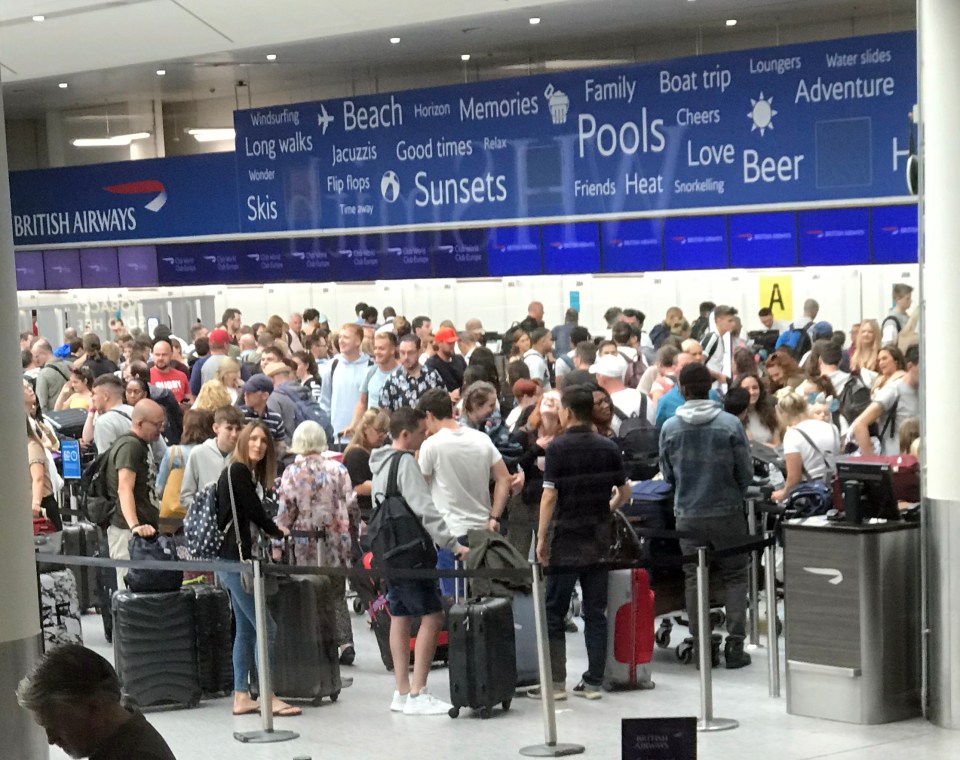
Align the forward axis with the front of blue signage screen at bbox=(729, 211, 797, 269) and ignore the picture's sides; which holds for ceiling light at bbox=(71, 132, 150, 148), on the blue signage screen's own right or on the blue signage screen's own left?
on the blue signage screen's own right

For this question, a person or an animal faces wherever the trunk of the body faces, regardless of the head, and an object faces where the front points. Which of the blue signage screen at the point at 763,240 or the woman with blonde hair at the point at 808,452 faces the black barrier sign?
the blue signage screen

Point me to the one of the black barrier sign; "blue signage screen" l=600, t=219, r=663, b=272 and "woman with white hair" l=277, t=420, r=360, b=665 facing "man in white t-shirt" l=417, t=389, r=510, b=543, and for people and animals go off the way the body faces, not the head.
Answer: the blue signage screen

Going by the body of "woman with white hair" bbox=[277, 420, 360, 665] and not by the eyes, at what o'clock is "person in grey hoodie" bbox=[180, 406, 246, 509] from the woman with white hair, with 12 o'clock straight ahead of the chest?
The person in grey hoodie is roughly at 10 o'clock from the woman with white hair.

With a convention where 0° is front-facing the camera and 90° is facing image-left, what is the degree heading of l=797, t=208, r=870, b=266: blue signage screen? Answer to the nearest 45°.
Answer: approximately 0°

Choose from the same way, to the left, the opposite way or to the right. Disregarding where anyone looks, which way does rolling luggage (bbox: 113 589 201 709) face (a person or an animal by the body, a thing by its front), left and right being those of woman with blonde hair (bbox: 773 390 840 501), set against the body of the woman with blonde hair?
the opposite way

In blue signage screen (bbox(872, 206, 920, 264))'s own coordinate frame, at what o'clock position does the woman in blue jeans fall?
The woman in blue jeans is roughly at 1 o'clock from the blue signage screen.

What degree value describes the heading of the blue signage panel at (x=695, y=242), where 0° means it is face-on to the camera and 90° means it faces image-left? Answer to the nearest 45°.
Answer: approximately 0°

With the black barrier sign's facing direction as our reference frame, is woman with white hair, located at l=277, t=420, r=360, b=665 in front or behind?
behind

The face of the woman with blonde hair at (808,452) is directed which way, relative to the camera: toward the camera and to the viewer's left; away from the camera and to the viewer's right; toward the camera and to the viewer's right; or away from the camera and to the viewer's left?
away from the camera and to the viewer's left

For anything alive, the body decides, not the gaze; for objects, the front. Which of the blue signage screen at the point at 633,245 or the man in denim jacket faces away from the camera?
the man in denim jacket
